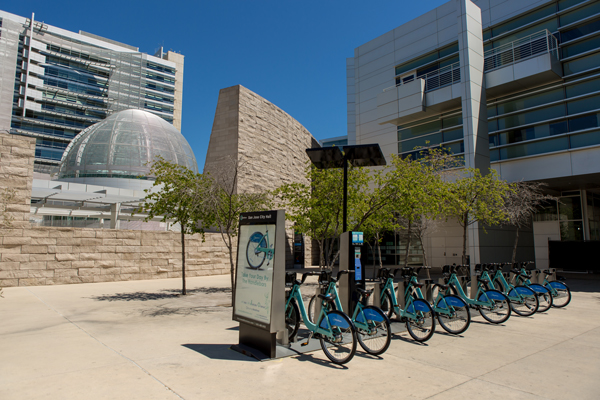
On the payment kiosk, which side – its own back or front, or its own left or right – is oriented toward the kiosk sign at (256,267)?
right

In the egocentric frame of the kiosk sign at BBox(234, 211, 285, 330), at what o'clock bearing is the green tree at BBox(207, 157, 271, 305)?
The green tree is roughly at 4 o'clock from the kiosk sign.

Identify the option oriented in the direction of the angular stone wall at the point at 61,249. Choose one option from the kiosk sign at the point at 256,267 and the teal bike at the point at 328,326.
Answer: the teal bike

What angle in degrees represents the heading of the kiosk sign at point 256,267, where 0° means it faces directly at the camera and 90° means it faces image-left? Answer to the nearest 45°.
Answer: approximately 45°

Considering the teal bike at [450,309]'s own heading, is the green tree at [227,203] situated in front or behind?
in front

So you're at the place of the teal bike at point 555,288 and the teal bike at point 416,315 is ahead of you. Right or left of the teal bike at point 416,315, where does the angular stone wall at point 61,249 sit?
right

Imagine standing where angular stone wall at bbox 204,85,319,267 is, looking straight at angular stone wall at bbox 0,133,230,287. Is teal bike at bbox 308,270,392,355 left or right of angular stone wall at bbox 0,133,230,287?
left

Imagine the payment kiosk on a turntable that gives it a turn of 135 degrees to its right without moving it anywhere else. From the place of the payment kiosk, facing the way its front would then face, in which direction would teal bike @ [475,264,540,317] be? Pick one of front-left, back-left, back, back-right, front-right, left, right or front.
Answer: back-right
